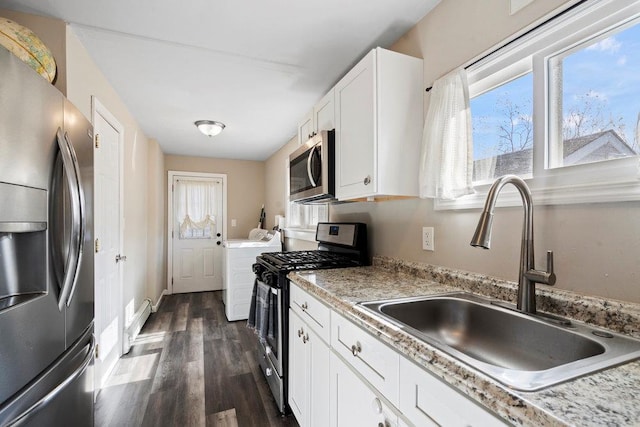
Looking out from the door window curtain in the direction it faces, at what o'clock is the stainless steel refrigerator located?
The stainless steel refrigerator is roughly at 12 o'clock from the door window curtain.

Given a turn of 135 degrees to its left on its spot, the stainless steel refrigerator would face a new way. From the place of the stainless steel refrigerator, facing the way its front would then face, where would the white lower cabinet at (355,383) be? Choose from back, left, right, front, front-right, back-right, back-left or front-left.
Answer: back

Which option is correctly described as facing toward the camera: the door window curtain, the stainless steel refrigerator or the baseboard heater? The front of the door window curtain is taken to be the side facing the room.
the door window curtain

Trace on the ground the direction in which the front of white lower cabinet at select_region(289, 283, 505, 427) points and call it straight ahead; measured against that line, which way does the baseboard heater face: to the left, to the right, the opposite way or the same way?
the opposite way

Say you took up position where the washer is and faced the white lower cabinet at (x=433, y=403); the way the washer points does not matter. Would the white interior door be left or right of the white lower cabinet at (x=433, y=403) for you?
right

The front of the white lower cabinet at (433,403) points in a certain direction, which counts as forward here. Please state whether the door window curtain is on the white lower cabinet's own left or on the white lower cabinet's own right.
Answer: on the white lower cabinet's own right

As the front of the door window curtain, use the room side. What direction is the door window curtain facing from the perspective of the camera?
toward the camera

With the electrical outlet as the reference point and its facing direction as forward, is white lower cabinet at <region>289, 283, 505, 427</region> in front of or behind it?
in front

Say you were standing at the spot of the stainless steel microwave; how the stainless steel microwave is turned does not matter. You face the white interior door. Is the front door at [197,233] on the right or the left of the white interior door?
right

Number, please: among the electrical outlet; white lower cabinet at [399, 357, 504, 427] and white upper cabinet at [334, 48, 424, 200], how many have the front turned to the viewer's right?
0

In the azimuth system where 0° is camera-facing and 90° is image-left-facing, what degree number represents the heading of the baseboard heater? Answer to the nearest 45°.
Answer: approximately 270°

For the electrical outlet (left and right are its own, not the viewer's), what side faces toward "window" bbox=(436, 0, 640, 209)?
left
